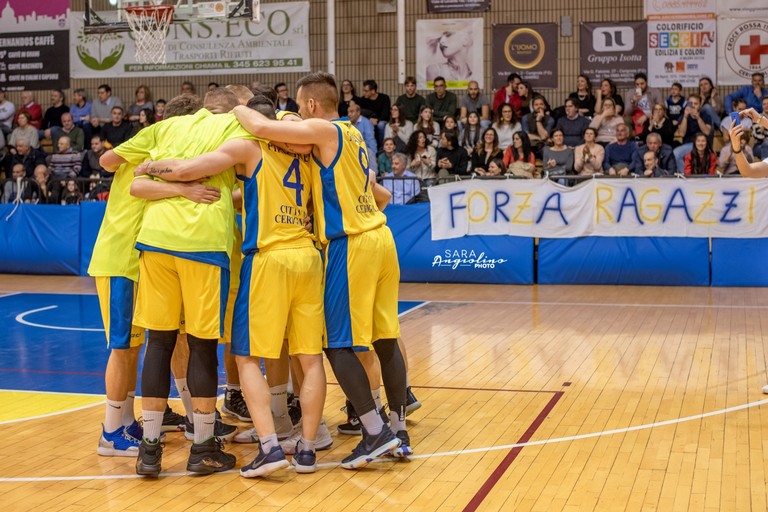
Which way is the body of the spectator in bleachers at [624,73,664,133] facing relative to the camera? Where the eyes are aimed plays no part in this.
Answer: toward the camera

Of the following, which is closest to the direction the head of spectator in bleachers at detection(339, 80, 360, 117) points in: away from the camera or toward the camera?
toward the camera

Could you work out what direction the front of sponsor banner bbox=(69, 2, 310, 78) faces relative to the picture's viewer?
facing the viewer

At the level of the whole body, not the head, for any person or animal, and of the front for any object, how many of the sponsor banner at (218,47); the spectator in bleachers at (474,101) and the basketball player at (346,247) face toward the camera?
2

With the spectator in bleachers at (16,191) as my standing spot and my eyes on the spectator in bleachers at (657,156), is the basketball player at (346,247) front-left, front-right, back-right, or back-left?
front-right

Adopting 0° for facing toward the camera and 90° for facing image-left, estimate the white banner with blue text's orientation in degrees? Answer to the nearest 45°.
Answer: approximately 0°

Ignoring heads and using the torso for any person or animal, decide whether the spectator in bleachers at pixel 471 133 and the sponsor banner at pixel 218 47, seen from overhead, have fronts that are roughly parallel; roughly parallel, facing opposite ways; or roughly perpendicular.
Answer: roughly parallel

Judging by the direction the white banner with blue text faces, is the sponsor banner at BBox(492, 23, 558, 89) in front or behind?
behind

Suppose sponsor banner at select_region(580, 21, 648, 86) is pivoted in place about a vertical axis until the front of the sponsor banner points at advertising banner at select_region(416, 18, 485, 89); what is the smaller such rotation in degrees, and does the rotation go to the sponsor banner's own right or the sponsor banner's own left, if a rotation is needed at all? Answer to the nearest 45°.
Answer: approximately 90° to the sponsor banner's own right

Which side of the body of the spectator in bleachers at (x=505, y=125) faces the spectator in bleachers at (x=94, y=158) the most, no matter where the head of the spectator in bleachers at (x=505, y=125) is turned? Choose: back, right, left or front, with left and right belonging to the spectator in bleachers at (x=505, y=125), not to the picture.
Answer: right

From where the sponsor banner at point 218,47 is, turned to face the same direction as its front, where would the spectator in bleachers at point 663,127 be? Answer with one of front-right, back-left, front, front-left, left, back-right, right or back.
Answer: front-left

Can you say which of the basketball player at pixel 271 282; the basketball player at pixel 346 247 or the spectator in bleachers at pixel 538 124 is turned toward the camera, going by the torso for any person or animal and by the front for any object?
the spectator in bleachers

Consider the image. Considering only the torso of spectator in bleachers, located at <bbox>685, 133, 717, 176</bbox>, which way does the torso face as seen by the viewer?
toward the camera

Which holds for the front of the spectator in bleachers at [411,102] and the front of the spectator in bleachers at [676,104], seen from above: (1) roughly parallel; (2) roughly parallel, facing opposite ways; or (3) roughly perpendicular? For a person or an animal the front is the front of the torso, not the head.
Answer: roughly parallel

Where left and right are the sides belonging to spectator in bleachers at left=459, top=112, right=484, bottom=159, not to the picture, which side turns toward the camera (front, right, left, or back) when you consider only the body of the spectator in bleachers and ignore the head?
front

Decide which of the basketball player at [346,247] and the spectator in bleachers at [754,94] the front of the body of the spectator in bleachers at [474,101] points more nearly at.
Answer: the basketball player

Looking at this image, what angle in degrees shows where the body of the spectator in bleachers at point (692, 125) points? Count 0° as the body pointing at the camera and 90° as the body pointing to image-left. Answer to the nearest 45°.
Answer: approximately 45°
